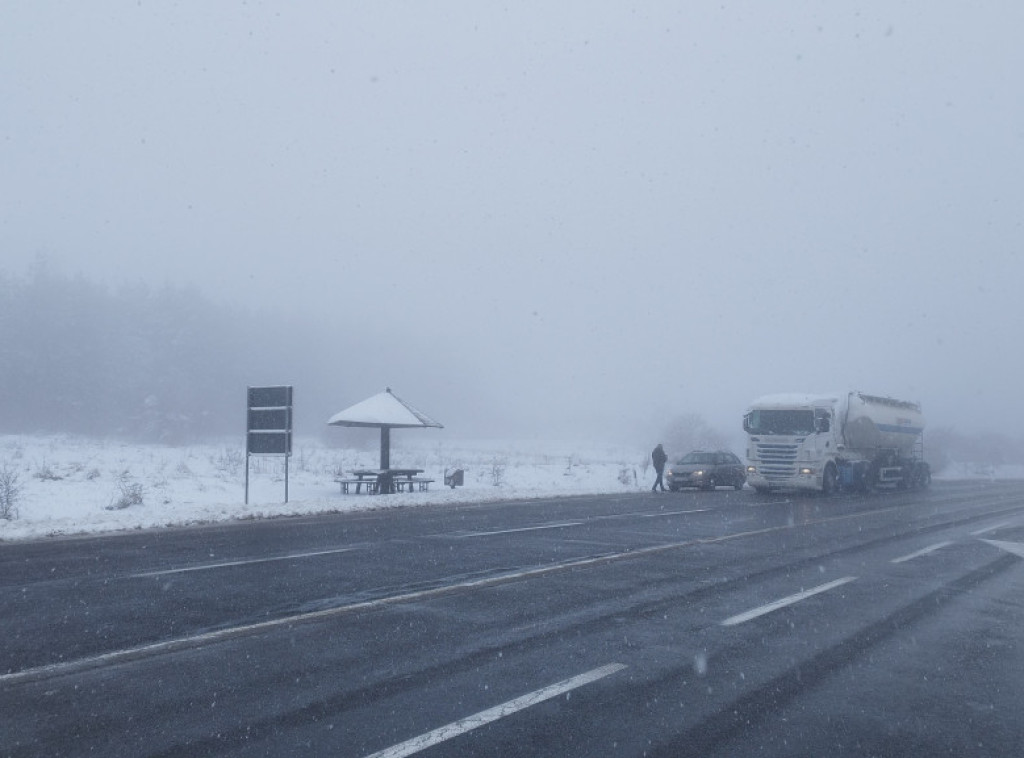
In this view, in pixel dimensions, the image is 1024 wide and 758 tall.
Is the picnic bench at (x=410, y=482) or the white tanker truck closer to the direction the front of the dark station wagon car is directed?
the picnic bench

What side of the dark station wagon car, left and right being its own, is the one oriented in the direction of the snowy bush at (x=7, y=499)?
front

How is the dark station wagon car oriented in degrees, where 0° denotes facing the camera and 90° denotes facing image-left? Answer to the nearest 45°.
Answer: approximately 45°

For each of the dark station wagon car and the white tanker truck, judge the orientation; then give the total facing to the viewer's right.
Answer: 0

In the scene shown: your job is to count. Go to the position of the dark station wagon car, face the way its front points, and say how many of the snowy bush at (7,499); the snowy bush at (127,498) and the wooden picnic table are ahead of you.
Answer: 3

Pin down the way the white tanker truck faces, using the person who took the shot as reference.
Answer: facing the viewer and to the left of the viewer

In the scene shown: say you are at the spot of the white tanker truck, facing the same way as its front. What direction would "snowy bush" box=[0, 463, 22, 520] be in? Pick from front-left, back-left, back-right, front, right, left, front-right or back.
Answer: front

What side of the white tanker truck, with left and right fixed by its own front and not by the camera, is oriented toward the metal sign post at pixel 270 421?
front

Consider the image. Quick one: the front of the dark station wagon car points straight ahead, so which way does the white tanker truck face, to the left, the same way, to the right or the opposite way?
the same way

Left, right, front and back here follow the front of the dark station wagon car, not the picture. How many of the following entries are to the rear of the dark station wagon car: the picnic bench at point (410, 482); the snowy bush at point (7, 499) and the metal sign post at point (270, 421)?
0

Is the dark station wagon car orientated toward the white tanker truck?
no
